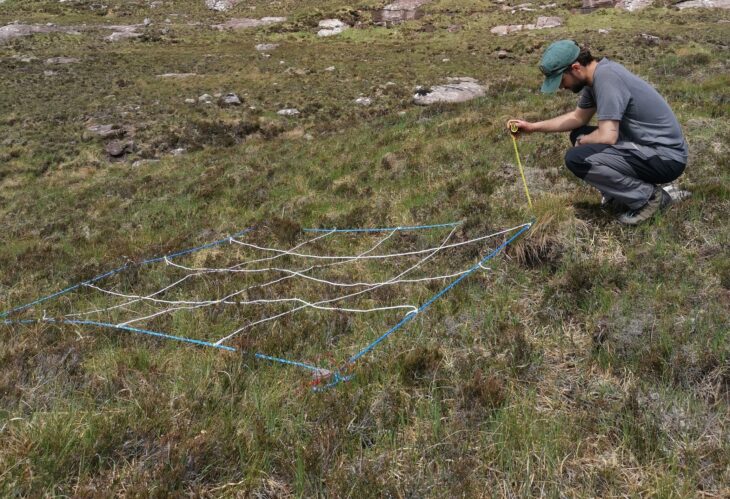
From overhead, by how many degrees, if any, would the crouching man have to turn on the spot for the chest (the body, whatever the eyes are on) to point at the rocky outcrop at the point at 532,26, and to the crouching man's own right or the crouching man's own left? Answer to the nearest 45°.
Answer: approximately 90° to the crouching man's own right

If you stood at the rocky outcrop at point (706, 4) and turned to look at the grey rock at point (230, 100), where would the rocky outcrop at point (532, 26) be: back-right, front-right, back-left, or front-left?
front-right

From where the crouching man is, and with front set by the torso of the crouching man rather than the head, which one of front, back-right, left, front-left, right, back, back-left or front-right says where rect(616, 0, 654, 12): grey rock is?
right

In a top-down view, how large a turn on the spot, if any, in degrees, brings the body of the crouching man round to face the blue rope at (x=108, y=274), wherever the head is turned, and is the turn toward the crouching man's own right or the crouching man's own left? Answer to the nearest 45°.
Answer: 0° — they already face it

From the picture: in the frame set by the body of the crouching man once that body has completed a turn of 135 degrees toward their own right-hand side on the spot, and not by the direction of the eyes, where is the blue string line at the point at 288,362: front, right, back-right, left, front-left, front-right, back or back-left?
back

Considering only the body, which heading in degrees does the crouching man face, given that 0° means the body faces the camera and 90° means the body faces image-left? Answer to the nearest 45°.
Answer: approximately 90°

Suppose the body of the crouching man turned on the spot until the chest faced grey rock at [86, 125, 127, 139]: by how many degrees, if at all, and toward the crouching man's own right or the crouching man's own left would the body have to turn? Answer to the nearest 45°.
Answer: approximately 45° to the crouching man's own right

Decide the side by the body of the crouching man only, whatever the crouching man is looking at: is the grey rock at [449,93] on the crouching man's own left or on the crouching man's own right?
on the crouching man's own right

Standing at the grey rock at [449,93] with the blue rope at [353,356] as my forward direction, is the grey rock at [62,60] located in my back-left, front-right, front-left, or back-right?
back-right

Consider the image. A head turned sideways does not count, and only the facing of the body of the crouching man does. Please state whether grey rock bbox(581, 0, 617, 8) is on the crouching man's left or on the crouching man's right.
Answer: on the crouching man's right

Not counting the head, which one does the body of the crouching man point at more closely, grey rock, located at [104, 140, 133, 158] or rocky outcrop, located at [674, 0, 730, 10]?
the grey rock

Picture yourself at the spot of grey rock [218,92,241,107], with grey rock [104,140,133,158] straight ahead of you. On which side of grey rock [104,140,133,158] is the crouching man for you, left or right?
left

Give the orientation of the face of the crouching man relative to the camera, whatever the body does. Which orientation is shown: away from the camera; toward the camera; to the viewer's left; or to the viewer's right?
to the viewer's left
